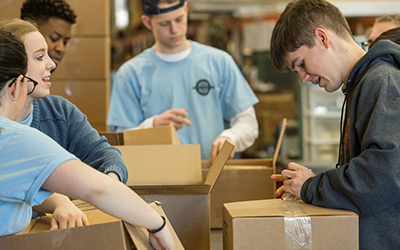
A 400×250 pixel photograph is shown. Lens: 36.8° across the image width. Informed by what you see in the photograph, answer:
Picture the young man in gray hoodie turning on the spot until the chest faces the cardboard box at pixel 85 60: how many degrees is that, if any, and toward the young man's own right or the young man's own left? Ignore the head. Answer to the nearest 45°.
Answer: approximately 45° to the young man's own right

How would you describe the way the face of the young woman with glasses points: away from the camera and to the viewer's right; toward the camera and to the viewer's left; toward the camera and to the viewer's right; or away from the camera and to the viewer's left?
away from the camera and to the viewer's right

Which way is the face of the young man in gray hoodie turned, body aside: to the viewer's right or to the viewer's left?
to the viewer's left

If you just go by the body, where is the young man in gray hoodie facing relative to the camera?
to the viewer's left

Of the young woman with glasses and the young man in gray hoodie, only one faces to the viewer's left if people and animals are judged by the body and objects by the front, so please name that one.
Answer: the young man in gray hoodie

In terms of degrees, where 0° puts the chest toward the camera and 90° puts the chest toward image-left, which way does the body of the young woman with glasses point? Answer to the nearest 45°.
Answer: approximately 225°

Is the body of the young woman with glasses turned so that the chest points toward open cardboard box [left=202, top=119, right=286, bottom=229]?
yes

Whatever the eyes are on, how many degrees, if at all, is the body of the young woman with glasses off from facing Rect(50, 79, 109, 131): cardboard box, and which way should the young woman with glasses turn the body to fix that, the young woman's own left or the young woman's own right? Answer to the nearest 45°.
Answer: approximately 45° to the young woman's own left

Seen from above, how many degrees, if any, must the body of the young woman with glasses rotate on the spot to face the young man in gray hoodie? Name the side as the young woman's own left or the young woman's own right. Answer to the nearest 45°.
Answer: approximately 45° to the young woman's own right

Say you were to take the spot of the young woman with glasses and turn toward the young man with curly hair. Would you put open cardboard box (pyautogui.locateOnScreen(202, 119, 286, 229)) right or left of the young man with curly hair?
right

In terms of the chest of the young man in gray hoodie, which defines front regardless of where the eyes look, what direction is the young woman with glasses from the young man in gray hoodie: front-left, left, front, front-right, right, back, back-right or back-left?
front-left
